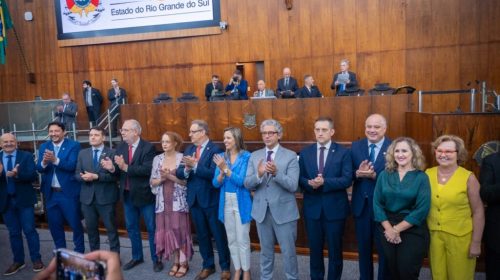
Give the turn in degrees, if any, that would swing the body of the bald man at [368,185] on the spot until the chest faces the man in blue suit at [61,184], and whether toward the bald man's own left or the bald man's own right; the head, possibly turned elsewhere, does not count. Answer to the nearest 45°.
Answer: approximately 90° to the bald man's own right

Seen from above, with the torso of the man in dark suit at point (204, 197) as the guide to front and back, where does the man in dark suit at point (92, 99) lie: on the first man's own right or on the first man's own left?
on the first man's own right

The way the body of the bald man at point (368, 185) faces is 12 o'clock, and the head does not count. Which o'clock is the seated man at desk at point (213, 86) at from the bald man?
The seated man at desk is roughly at 5 o'clock from the bald man.

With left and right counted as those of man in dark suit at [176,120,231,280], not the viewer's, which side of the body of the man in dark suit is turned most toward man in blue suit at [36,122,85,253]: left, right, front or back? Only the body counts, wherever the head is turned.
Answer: right

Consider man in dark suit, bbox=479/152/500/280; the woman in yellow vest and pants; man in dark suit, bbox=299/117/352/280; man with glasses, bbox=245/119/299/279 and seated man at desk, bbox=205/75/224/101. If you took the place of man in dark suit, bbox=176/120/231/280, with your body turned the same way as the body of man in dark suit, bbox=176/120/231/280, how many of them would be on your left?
4

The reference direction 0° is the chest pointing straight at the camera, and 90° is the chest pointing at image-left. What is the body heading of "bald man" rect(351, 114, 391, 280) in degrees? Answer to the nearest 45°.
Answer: approximately 0°

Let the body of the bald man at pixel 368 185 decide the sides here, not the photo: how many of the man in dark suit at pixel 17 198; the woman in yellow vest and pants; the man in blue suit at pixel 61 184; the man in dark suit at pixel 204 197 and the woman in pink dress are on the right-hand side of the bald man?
4

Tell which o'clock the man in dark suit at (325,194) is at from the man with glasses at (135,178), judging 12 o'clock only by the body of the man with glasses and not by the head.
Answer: The man in dark suit is roughly at 9 o'clock from the man with glasses.

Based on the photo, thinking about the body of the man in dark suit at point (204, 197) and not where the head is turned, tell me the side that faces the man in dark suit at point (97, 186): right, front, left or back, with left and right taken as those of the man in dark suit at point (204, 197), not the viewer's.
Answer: right

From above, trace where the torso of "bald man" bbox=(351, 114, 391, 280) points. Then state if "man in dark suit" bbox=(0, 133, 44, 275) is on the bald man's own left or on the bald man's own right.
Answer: on the bald man's own right

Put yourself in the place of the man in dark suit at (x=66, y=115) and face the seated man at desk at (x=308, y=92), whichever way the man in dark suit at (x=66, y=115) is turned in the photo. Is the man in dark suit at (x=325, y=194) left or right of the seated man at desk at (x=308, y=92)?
right

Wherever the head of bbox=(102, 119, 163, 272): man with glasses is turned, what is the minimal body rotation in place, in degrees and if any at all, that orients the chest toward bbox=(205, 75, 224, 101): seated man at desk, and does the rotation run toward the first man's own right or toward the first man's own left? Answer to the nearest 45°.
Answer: approximately 135° to the first man's own right
